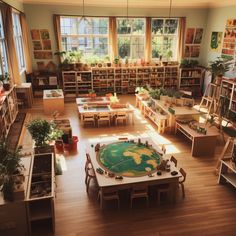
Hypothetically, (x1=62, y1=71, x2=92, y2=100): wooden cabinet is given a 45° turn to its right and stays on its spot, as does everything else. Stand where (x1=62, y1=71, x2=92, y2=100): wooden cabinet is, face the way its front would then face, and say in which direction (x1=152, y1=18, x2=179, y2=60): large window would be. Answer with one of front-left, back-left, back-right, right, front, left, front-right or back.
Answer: back-left

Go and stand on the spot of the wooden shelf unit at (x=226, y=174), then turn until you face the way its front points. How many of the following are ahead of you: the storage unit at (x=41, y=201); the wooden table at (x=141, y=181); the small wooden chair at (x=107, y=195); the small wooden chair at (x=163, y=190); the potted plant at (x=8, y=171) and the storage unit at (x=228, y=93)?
5

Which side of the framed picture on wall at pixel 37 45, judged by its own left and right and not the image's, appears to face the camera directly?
front

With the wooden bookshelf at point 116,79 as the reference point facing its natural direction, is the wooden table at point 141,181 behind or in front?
in front

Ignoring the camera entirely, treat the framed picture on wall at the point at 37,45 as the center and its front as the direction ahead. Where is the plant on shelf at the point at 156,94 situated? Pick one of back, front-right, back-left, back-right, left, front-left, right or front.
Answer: front-left

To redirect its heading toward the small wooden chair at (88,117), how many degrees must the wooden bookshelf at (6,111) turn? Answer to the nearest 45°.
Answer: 0° — it already faces it

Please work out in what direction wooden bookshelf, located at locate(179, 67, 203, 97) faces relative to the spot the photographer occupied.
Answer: facing the viewer

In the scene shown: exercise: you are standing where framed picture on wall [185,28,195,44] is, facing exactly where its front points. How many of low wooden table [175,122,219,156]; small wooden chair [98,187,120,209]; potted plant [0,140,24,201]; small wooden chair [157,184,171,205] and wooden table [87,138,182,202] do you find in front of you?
5

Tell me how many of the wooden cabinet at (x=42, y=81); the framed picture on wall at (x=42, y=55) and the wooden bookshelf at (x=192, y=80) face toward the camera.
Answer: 3

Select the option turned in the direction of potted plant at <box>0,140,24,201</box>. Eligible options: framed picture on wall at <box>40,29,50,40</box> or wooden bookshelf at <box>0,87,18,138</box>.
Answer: the framed picture on wall

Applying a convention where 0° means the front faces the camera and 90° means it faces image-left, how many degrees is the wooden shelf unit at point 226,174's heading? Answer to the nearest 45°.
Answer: approximately 45°

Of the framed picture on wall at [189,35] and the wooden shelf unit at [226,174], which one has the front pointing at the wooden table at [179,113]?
the framed picture on wall

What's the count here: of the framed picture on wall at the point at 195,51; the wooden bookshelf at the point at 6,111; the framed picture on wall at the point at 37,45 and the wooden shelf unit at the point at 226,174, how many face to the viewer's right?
1

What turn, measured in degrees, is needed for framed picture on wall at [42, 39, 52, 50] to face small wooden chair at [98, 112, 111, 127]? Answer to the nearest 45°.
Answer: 0° — it already faces it

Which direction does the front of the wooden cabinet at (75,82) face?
toward the camera
